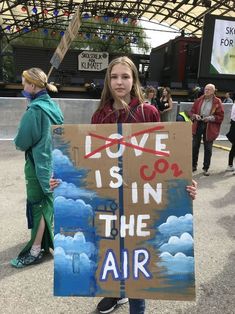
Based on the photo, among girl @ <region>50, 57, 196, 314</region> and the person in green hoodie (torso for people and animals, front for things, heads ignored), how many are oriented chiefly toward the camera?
1

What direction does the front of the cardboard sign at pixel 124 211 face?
toward the camera

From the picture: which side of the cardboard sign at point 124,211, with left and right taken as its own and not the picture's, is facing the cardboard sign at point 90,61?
back

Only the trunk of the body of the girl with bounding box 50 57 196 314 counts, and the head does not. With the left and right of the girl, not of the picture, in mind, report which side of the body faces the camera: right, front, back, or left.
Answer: front

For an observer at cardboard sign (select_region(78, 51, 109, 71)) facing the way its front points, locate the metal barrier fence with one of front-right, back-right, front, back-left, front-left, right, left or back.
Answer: front

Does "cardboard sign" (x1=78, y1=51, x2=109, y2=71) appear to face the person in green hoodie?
yes

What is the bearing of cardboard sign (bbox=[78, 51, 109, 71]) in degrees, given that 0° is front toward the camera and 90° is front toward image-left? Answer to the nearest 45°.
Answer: approximately 0°

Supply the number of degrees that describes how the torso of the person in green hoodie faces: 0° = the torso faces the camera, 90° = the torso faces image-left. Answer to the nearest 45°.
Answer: approximately 90°

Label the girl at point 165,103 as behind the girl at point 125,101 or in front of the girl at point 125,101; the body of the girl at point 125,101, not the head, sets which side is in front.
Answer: behind

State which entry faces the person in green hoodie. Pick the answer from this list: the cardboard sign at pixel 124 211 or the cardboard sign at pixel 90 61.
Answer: the cardboard sign at pixel 90 61

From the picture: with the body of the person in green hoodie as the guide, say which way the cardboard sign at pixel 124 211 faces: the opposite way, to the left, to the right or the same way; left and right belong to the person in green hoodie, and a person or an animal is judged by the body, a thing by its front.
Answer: to the left

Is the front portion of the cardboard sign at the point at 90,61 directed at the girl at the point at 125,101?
yes
